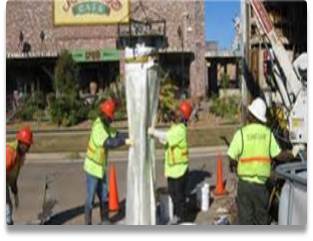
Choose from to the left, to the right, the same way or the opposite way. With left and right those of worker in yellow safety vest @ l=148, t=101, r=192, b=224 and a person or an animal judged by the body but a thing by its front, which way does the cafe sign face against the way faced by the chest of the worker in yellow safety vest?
to the left

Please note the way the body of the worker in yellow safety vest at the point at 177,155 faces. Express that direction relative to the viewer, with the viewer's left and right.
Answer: facing to the left of the viewer

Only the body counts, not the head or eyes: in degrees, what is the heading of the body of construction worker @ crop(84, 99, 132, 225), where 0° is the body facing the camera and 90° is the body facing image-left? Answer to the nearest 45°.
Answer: approximately 270°

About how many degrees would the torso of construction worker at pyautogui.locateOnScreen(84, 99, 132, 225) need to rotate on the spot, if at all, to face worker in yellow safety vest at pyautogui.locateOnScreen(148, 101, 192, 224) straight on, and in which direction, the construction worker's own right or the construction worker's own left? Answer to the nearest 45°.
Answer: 0° — they already face them

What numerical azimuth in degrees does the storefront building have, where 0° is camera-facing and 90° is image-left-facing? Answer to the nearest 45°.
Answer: approximately 0°

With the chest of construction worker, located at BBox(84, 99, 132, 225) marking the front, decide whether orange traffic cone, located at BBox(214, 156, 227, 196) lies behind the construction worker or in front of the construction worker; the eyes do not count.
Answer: in front

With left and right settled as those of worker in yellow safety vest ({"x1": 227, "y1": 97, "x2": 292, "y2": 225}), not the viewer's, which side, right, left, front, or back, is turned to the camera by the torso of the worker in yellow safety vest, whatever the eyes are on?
back

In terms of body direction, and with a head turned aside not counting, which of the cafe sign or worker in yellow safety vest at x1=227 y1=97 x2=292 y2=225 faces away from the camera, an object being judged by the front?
the worker in yellow safety vest
